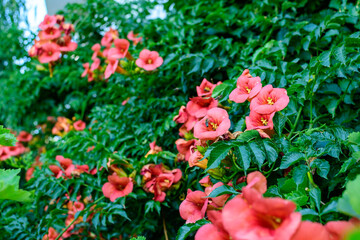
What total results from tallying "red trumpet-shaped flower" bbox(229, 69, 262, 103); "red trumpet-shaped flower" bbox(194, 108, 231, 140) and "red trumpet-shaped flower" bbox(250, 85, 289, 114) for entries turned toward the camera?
3

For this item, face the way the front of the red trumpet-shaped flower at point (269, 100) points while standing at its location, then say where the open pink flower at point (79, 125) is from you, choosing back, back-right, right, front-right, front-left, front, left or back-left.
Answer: back-right

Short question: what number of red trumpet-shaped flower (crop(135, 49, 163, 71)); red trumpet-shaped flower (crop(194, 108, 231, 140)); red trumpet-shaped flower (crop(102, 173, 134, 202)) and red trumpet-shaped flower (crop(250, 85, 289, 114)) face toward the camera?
4

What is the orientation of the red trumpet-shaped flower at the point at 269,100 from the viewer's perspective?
toward the camera

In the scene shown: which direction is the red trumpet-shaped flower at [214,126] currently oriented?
toward the camera

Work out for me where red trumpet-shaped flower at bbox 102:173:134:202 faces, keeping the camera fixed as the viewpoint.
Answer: facing the viewer
